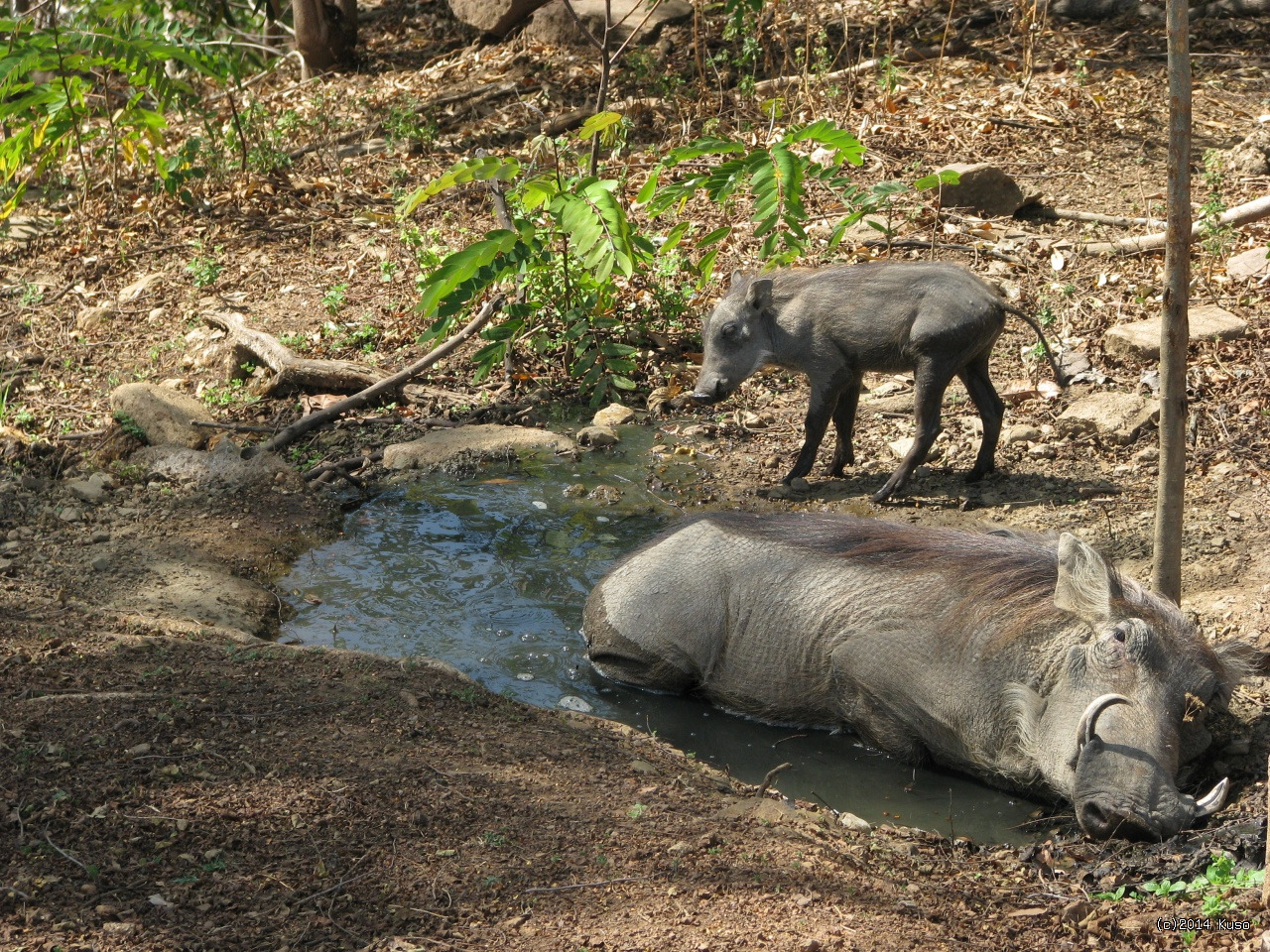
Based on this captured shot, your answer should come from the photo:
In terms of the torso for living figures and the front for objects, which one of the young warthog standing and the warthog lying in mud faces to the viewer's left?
the young warthog standing

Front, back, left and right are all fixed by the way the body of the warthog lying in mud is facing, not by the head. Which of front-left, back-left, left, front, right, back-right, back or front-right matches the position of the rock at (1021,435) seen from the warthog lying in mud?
back-left

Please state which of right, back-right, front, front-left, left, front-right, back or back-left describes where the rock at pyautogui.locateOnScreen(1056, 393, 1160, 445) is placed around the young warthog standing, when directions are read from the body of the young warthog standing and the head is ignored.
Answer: back

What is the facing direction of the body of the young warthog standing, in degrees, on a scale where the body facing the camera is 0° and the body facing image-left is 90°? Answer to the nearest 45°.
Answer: approximately 90°

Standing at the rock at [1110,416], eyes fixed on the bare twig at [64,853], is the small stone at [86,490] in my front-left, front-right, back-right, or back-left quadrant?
front-right

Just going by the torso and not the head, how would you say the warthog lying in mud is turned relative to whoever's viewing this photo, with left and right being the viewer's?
facing the viewer and to the right of the viewer

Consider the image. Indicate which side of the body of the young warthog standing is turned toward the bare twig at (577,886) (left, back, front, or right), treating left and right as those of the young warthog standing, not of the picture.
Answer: left

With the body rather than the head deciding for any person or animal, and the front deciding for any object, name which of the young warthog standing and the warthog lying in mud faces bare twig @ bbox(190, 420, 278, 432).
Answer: the young warthog standing

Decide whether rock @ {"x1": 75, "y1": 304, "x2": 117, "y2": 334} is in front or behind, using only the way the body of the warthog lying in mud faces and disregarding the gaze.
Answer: behind

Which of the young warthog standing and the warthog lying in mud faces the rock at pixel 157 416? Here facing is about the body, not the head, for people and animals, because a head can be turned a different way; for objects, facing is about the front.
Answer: the young warthog standing

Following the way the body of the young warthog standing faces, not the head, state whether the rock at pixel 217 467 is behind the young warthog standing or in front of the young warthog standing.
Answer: in front

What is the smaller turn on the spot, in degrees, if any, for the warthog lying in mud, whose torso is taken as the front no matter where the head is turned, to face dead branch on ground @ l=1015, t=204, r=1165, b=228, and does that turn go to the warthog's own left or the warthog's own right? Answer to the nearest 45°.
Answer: approximately 135° to the warthog's own left

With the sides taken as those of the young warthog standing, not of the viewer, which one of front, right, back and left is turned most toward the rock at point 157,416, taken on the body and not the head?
front
